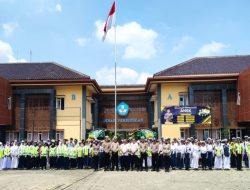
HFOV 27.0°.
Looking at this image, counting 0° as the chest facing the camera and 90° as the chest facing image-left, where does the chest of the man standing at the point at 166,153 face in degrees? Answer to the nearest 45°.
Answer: approximately 0°

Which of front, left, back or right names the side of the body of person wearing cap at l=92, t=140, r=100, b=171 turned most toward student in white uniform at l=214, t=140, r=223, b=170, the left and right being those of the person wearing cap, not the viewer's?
left

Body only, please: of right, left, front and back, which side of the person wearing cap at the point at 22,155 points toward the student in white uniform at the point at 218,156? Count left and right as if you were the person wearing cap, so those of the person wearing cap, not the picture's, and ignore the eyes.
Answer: left

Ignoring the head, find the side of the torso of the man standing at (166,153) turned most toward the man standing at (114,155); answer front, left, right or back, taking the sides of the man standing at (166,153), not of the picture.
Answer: right

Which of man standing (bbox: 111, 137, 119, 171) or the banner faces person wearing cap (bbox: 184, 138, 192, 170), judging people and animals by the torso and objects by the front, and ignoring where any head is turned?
the banner

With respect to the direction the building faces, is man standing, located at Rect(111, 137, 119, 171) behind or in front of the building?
in front

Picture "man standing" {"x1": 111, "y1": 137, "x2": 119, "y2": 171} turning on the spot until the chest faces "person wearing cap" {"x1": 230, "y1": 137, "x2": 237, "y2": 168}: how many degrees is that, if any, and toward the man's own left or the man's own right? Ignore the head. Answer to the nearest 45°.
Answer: approximately 90° to the man's own left

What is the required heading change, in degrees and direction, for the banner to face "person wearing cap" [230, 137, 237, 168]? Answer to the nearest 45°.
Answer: approximately 45° to its left

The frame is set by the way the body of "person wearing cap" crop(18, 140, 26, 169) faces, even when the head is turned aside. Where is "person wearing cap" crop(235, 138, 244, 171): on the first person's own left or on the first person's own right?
on the first person's own left

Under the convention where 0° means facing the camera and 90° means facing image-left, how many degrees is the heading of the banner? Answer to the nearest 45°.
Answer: approximately 0°
